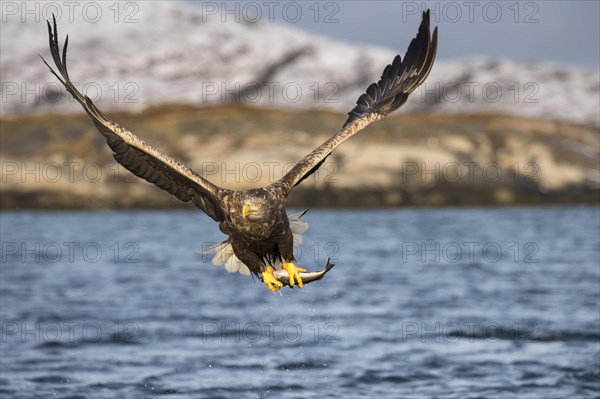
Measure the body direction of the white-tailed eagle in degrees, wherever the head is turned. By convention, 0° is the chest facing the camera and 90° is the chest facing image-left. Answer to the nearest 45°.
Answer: approximately 0°
